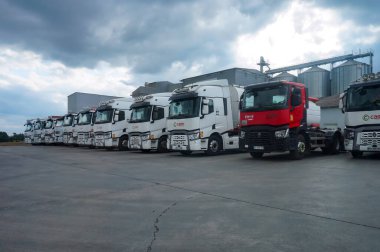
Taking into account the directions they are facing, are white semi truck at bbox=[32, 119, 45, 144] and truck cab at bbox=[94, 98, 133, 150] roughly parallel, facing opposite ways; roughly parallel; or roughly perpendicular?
roughly parallel

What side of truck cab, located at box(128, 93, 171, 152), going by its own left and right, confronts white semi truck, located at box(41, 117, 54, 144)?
right

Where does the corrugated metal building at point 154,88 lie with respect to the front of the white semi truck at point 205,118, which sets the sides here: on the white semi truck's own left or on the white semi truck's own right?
on the white semi truck's own right

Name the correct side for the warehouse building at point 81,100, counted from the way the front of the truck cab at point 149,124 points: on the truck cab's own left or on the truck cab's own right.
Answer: on the truck cab's own right

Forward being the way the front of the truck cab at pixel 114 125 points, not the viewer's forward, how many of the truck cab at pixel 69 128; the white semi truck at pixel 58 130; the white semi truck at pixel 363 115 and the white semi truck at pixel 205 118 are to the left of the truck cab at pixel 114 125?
2

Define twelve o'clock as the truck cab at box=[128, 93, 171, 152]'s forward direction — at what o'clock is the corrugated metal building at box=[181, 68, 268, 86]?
The corrugated metal building is roughly at 7 o'clock from the truck cab.

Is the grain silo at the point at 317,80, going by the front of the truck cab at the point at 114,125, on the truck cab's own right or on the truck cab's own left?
on the truck cab's own left

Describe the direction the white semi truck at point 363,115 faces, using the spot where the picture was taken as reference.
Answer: facing the viewer

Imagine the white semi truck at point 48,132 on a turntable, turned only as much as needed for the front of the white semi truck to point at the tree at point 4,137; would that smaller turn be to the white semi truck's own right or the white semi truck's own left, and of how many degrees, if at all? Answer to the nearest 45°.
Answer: approximately 135° to the white semi truck's own right

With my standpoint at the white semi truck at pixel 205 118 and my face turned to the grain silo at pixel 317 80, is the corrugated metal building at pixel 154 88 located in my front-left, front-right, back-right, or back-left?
front-left

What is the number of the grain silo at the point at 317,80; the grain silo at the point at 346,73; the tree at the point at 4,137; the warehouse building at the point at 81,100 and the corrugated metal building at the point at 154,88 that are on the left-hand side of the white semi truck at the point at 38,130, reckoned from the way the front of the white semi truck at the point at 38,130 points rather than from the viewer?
4

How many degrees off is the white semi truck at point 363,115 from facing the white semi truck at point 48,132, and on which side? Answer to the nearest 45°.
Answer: approximately 90° to its right

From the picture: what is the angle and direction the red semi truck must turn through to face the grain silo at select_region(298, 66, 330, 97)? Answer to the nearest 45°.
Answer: approximately 135° to its right

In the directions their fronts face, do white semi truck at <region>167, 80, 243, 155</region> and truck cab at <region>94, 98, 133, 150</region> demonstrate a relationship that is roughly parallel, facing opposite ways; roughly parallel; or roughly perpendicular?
roughly parallel

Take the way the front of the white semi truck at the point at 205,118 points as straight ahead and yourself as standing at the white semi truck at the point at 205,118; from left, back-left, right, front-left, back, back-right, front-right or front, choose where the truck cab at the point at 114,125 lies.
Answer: right

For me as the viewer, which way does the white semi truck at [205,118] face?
facing the viewer and to the left of the viewer

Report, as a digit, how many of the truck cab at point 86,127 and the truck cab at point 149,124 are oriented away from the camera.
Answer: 0

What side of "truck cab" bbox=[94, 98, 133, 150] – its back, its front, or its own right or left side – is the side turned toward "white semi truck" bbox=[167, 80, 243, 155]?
left

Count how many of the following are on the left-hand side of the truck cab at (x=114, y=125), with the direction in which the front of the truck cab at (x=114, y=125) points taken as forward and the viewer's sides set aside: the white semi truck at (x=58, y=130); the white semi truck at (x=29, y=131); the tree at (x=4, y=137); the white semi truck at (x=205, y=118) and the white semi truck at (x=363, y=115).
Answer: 2

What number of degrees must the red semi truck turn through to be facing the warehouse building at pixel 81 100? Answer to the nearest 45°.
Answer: approximately 90° to its right
